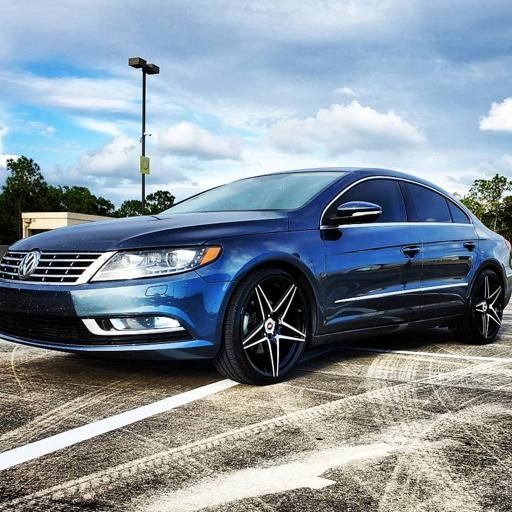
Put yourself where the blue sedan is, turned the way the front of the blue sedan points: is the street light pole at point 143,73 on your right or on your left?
on your right

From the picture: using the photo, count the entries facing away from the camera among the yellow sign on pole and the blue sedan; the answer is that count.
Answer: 0

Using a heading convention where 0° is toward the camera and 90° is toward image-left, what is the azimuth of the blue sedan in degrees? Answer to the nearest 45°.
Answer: approximately 45°

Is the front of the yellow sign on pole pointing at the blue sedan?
yes

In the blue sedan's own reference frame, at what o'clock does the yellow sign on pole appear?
The yellow sign on pole is roughly at 4 o'clock from the blue sedan.
